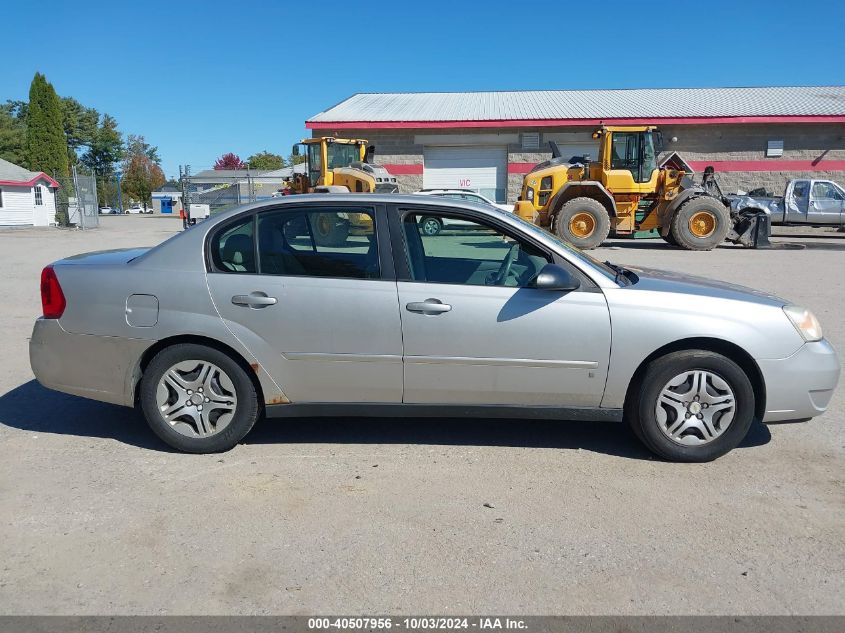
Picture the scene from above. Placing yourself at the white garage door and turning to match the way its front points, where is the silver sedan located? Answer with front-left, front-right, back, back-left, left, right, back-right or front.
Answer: front

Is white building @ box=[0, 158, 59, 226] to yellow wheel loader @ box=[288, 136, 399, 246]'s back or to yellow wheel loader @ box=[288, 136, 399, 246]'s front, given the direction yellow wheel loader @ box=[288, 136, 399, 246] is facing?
to the front

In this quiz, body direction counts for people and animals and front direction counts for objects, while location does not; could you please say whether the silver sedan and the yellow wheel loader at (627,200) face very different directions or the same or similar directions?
same or similar directions

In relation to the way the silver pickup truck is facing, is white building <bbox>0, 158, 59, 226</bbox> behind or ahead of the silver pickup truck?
behind

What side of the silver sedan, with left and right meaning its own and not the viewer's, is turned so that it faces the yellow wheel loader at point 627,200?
left

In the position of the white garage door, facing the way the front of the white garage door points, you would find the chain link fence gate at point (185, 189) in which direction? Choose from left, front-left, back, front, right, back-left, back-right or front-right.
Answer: right

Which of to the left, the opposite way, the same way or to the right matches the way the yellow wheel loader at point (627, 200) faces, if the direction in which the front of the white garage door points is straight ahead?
to the left

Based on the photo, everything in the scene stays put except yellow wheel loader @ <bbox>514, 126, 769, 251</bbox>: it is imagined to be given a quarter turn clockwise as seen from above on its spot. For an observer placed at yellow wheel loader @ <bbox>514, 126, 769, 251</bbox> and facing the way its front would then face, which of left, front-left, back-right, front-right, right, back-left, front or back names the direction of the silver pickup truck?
back-left

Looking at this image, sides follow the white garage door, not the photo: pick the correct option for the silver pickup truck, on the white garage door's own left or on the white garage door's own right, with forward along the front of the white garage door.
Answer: on the white garage door's own left

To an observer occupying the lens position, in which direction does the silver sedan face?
facing to the right of the viewer

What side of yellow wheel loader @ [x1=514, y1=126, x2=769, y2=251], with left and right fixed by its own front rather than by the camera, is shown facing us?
right

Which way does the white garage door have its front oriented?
toward the camera

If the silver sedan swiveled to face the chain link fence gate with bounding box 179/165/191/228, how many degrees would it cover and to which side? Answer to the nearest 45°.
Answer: approximately 90° to its left

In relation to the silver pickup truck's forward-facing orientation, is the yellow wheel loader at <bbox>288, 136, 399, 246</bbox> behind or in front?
behind

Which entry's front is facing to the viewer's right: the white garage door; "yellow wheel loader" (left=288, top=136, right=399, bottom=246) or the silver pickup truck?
the silver pickup truck

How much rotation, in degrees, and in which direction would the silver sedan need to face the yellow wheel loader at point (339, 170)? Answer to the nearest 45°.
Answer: approximately 90° to its left

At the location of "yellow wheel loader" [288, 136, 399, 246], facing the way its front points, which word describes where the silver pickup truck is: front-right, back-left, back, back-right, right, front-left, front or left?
back-right

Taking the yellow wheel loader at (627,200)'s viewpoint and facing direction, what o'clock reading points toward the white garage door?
The white garage door is roughly at 8 o'clock from the yellow wheel loader.

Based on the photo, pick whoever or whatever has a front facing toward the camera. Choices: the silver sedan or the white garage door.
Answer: the white garage door

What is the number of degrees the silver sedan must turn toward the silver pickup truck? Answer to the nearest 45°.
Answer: approximately 45° to its left

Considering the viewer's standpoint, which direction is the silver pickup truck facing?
facing to the right of the viewer
